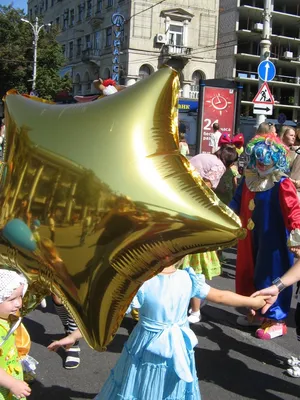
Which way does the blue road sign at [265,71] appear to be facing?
toward the camera

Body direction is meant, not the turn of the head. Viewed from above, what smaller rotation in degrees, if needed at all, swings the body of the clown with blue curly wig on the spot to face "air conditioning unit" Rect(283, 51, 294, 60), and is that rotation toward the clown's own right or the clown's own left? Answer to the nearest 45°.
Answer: approximately 135° to the clown's own right

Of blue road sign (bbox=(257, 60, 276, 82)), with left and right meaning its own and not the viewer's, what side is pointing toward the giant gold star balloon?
front

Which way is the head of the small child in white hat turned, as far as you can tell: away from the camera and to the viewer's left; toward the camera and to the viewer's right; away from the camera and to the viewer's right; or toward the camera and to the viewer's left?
toward the camera and to the viewer's right

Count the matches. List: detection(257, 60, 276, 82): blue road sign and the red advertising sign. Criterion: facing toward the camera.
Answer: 2

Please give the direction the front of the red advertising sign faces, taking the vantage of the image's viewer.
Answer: facing the viewer

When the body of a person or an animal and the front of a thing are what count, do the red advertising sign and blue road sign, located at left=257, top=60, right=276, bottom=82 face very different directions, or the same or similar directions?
same or similar directions

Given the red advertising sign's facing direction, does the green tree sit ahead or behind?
behind

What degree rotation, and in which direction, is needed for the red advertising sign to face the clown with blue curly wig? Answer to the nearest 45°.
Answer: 0° — it already faces them

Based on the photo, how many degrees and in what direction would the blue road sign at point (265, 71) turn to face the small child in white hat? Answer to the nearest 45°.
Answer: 0° — it already faces them

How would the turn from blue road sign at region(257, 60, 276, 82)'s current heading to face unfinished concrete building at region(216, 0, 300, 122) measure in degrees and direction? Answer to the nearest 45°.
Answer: approximately 180°

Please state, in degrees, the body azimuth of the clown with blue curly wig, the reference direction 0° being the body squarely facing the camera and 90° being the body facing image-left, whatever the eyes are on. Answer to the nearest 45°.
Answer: approximately 45°

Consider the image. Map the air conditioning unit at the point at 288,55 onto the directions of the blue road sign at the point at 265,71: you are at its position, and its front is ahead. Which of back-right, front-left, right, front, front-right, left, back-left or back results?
back

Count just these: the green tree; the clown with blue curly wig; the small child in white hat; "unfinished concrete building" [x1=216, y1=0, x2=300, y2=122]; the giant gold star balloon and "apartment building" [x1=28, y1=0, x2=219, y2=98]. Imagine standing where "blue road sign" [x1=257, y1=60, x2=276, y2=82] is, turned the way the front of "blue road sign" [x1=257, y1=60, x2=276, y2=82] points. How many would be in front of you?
3

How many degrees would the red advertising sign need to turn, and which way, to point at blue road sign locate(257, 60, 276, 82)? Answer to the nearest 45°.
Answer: approximately 45° to its left

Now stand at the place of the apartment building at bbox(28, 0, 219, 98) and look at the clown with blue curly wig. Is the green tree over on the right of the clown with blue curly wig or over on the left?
right

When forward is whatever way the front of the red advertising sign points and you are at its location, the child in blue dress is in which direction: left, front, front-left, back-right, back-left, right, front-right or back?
front
